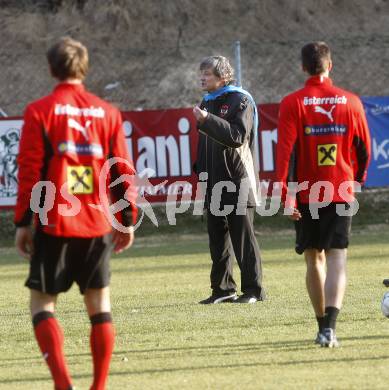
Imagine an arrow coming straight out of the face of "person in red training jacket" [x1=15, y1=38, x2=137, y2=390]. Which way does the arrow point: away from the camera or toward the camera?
away from the camera

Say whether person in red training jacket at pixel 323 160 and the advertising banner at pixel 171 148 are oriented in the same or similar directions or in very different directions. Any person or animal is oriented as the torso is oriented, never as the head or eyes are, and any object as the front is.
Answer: very different directions

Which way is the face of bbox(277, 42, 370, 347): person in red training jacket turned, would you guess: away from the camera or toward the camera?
away from the camera

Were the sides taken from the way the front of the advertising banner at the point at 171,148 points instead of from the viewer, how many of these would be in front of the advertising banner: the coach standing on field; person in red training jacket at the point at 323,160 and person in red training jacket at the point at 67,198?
3

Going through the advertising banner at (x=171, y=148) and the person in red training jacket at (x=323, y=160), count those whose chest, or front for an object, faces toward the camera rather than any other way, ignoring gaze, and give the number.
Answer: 1

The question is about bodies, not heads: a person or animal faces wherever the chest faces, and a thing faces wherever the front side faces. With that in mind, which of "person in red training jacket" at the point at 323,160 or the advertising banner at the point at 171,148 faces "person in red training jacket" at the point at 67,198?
the advertising banner

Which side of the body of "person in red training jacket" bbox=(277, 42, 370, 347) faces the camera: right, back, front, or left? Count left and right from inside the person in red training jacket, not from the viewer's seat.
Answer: back

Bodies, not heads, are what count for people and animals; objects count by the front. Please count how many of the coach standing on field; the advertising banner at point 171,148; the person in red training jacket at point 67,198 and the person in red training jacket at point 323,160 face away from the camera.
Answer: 2

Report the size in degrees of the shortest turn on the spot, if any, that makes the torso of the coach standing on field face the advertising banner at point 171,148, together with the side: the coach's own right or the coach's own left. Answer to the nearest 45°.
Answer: approximately 135° to the coach's own right

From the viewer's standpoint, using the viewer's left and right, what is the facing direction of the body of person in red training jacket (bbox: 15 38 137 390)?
facing away from the viewer
